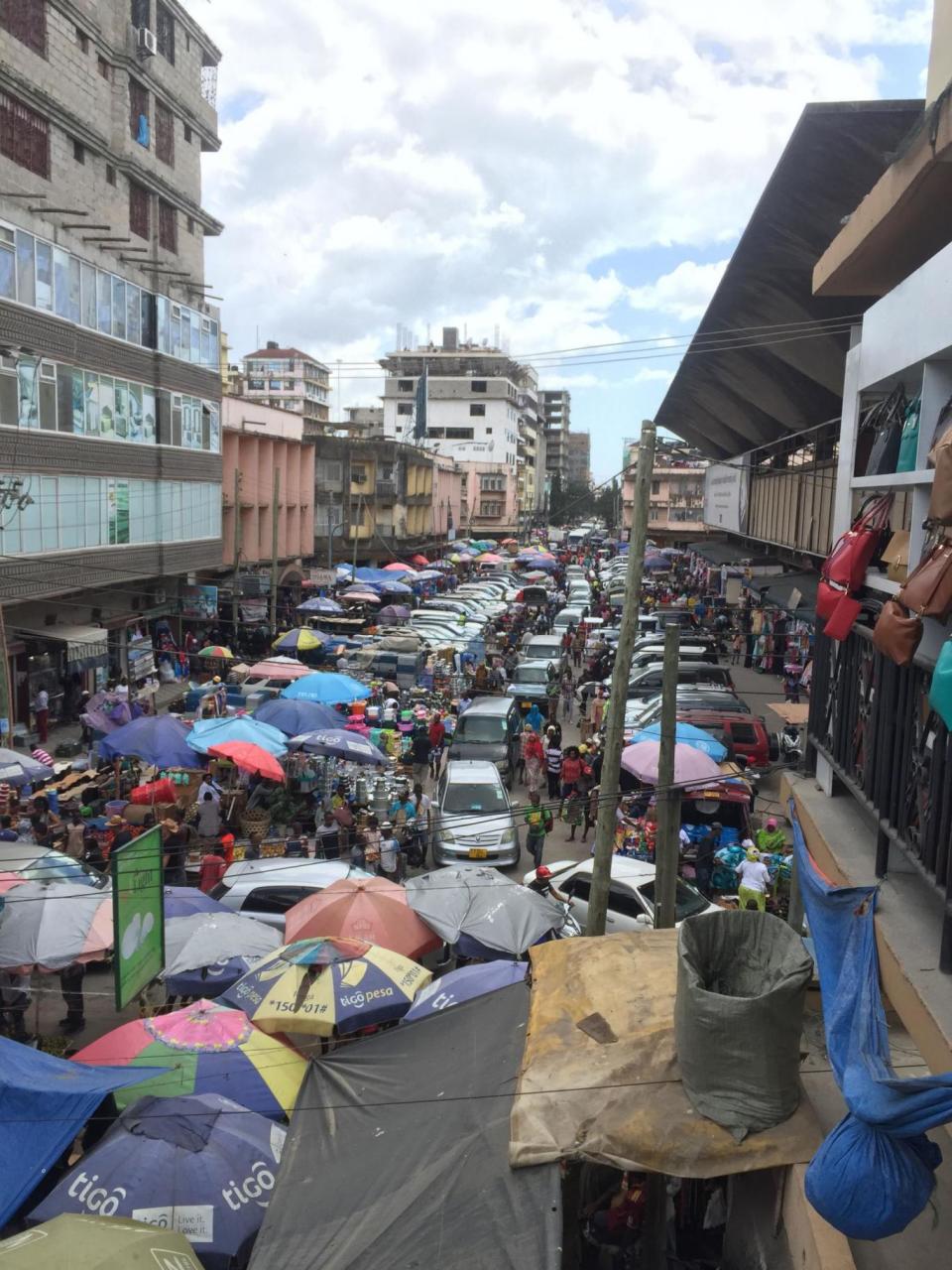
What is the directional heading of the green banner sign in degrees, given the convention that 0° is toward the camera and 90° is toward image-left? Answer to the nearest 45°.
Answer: approximately 315°

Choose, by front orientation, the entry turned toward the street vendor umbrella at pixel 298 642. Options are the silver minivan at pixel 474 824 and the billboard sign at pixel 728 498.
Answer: the billboard sign

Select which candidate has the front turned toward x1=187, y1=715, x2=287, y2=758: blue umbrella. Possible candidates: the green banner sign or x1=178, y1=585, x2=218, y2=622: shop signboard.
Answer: the shop signboard

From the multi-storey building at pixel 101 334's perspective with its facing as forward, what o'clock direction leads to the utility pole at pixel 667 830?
The utility pole is roughly at 1 o'clock from the multi-storey building.

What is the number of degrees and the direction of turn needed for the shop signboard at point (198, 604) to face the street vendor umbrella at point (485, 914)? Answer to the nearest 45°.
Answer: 0° — it already faces it

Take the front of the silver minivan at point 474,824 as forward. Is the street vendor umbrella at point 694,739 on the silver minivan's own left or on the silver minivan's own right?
on the silver minivan's own left

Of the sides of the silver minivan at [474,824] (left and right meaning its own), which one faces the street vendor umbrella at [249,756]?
right

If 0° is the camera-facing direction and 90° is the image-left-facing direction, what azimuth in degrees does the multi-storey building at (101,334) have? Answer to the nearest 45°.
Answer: approximately 315°

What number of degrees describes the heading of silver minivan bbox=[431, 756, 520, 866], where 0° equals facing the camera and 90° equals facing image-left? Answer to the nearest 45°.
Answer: approximately 0°
